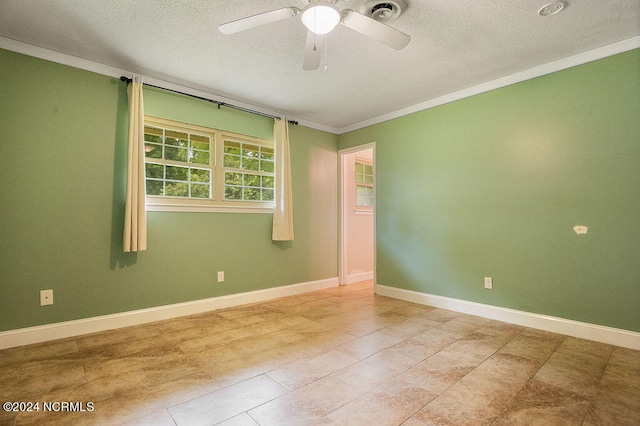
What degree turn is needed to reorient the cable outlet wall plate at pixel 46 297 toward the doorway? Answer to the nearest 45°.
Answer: approximately 90° to its left

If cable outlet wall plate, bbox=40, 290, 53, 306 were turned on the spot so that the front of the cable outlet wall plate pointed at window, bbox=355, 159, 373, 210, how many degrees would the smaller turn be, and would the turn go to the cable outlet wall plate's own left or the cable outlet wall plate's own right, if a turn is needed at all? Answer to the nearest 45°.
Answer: approximately 90° to the cable outlet wall plate's own left

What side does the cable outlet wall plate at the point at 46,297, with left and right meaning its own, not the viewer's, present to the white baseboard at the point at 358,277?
left

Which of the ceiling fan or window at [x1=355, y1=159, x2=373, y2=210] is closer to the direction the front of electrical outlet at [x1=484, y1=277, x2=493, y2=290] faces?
the ceiling fan

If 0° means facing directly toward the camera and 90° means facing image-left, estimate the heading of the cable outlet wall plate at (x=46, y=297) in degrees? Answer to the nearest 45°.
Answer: approximately 0°

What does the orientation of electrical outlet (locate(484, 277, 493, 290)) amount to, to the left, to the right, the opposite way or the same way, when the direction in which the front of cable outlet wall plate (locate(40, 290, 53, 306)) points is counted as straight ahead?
to the right

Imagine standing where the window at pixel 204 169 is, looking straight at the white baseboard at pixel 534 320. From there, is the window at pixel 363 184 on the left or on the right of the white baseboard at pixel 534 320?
left

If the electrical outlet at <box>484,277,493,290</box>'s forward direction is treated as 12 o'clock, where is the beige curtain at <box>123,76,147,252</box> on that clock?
The beige curtain is roughly at 2 o'clock from the electrical outlet.

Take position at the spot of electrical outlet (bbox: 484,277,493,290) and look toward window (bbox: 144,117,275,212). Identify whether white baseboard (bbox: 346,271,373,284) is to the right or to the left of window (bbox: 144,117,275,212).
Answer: right

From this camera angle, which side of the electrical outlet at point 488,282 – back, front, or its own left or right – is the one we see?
front

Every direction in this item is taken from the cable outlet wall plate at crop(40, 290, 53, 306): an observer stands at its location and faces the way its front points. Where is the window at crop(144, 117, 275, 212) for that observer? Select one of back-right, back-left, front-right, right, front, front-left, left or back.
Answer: left
